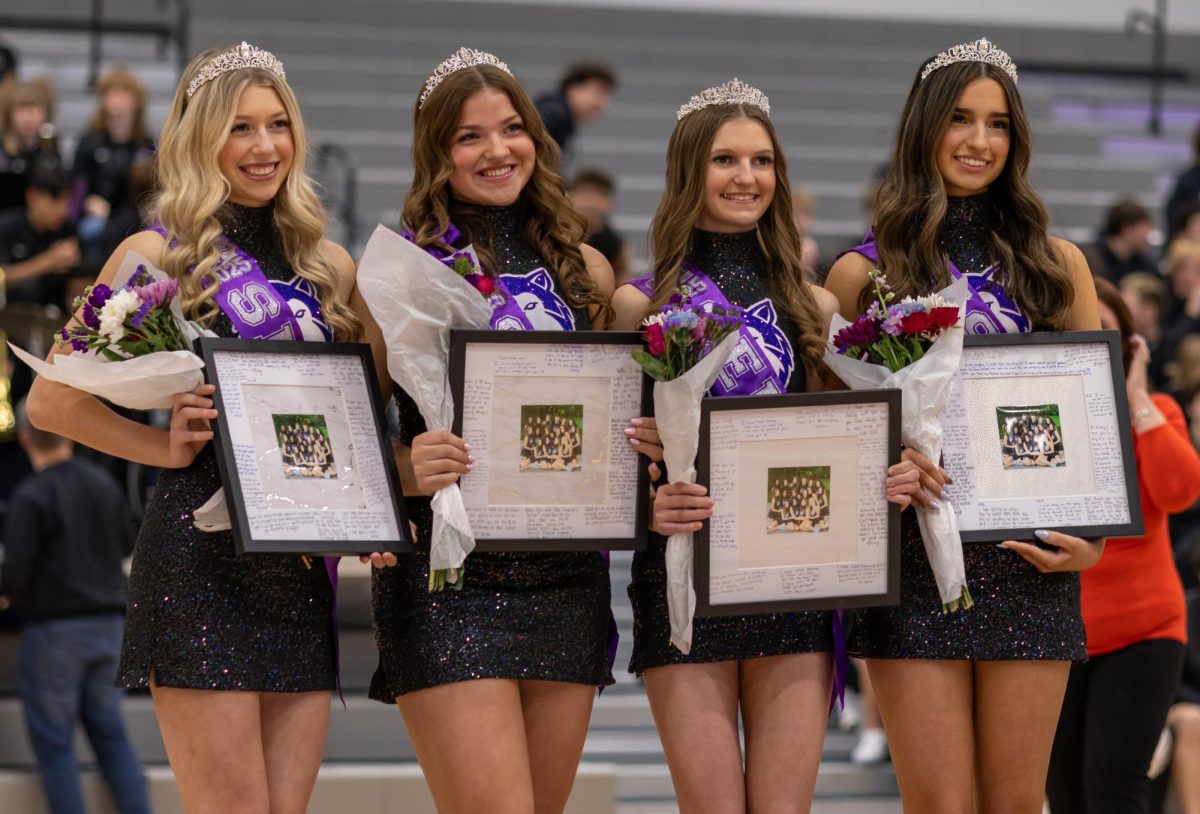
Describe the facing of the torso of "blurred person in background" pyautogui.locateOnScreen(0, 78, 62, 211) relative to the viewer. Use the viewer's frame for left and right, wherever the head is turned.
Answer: facing the viewer

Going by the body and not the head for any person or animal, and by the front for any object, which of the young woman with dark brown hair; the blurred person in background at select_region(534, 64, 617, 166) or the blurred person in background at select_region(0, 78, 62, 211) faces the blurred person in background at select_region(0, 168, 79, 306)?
the blurred person in background at select_region(0, 78, 62, 211)

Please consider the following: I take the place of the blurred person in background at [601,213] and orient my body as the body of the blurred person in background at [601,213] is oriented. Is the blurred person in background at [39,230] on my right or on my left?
on my right

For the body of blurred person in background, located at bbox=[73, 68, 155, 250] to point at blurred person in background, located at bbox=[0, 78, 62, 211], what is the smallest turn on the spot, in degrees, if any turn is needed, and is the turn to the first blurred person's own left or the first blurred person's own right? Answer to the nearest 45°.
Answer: approximately 90° to the first blurred person's own right

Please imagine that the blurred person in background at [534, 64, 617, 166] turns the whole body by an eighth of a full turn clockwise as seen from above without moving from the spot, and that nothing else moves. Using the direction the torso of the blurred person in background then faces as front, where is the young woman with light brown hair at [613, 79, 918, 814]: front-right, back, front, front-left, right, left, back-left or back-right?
front

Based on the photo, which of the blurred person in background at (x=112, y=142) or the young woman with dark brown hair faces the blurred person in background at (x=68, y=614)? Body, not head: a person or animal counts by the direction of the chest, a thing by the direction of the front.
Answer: the blurred person in background at (x=112, y=142)

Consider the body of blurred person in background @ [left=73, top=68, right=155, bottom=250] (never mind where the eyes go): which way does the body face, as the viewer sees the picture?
toward the camera

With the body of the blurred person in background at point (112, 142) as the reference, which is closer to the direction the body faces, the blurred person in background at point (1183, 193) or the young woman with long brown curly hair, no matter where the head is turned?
the young woman with long brown curly hair

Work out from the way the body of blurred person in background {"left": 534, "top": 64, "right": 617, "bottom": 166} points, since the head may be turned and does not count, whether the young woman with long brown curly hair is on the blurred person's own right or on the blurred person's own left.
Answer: on the blurred person's own right

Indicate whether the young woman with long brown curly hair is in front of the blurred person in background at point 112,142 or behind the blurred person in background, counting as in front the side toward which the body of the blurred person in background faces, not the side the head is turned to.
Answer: in front

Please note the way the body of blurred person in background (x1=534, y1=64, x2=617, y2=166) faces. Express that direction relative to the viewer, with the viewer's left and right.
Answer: facing the viewer and to the right of the viewer

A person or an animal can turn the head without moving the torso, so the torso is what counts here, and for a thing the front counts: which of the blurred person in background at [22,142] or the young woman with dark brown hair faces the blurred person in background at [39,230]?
the blurred person in background at [22,142]

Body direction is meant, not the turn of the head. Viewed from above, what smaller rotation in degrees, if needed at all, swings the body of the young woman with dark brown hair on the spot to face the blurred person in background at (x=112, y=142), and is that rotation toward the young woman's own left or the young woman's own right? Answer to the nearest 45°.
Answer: approximately 135° to the young woman's own right
